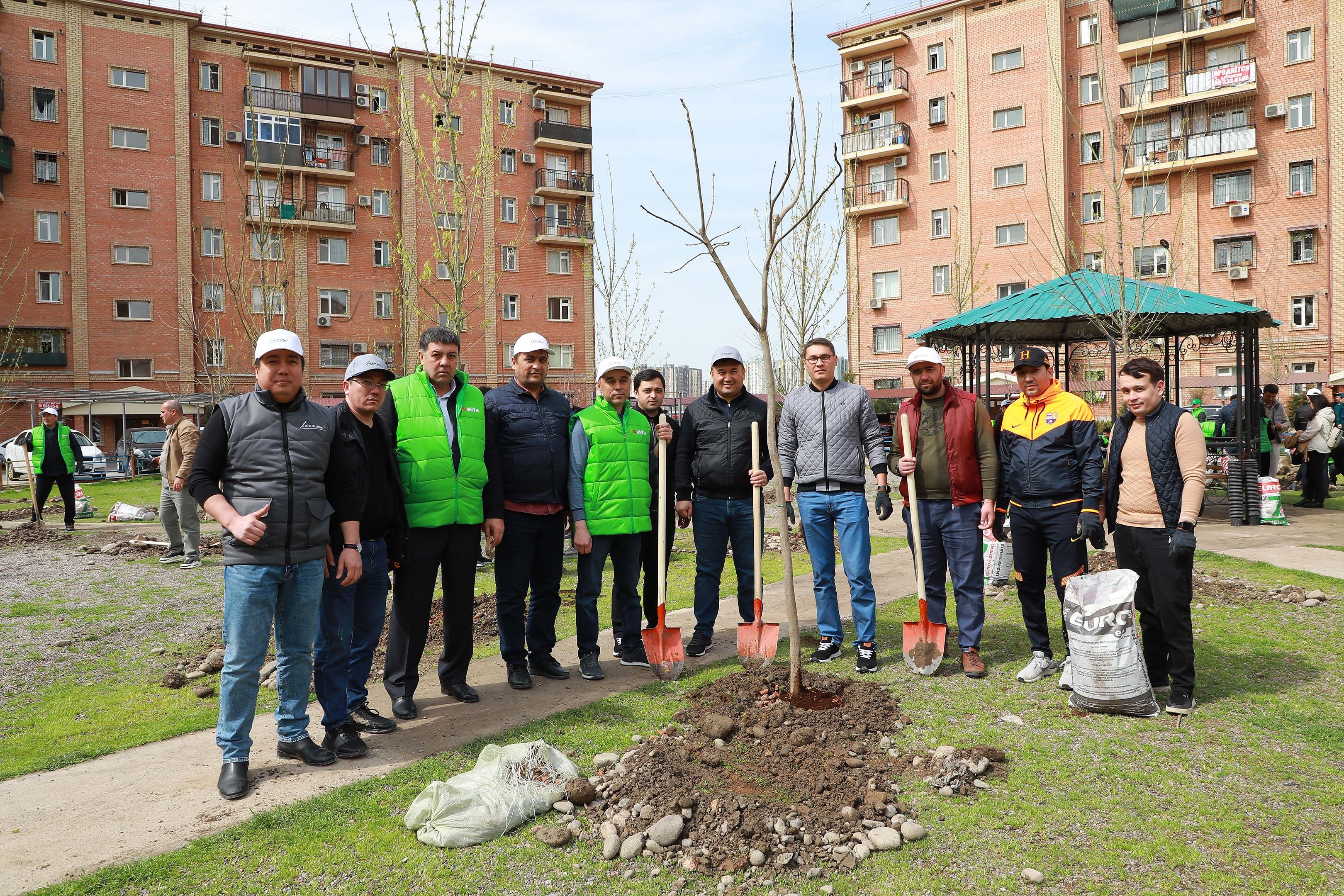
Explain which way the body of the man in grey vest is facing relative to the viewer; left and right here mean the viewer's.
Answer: facing the viewer

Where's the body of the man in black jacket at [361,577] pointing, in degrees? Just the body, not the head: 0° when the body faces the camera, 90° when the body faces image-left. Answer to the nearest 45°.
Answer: approximately 315°

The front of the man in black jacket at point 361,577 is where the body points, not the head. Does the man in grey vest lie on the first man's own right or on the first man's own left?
on the first man's own right

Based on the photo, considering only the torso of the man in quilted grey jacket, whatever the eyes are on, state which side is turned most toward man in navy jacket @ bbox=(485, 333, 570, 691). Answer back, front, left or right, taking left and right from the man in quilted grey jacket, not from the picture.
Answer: right

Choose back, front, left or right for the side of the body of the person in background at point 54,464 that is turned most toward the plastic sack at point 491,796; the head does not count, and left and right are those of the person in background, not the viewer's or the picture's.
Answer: front

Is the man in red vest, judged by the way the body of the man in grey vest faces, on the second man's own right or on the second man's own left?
on the second man's own left

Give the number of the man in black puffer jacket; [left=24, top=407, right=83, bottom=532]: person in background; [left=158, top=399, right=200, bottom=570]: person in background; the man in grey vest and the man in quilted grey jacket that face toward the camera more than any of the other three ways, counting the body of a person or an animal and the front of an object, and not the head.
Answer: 4

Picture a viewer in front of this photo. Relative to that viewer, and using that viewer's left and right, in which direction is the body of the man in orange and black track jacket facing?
facing the viewer and to the left of the viewer
